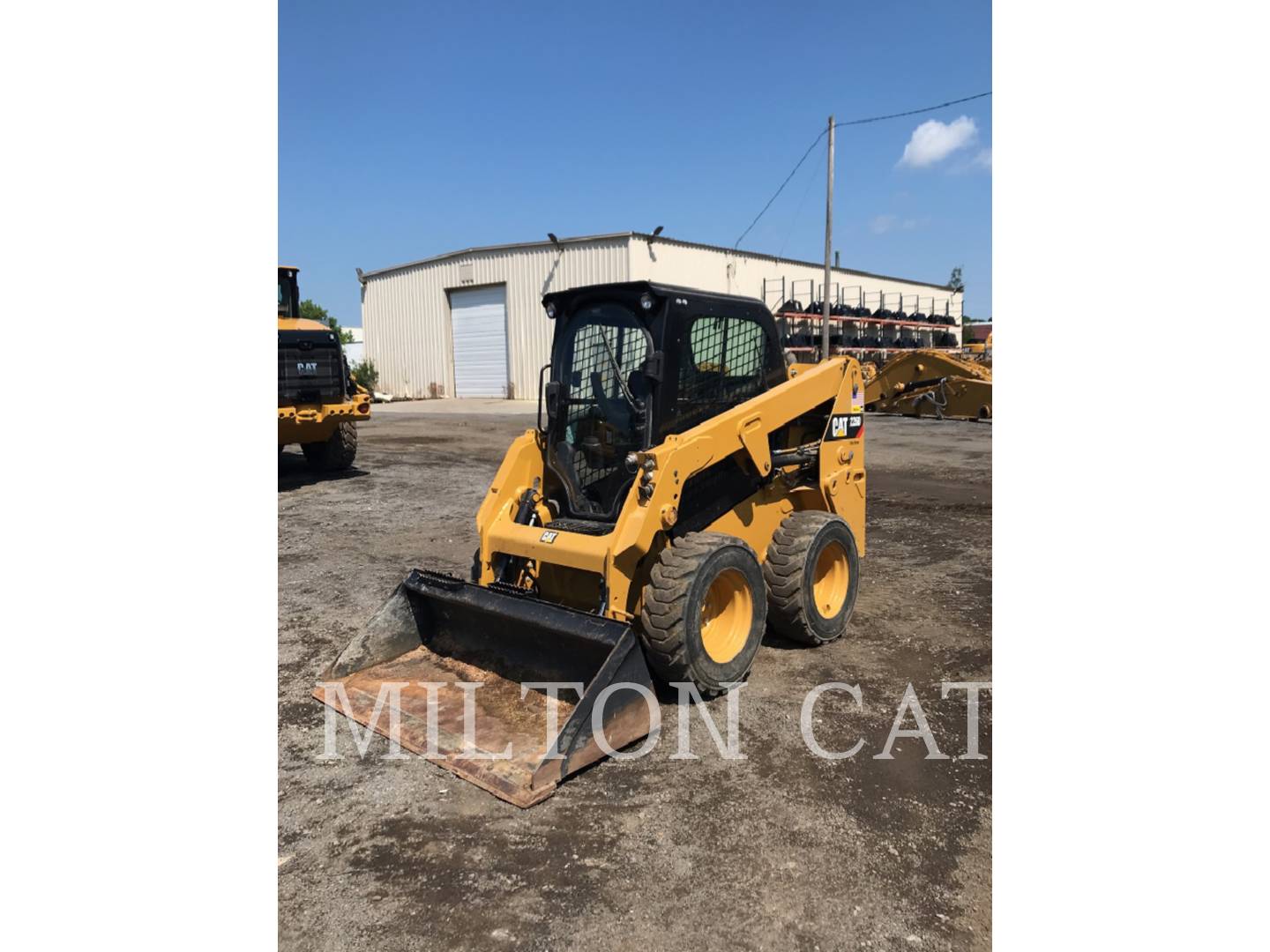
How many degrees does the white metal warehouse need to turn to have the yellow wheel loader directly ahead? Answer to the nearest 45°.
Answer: approximately 45° to its left

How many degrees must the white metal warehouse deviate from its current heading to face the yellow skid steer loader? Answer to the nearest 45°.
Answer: approximately 45° to its left

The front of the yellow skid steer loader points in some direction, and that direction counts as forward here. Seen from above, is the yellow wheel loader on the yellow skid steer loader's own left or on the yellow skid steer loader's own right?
on the yellow skid steer loader's own right

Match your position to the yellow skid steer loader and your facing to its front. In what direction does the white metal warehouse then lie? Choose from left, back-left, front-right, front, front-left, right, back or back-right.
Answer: back-right

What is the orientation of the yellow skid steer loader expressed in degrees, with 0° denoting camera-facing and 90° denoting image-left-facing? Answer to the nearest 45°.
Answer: approximately 45°

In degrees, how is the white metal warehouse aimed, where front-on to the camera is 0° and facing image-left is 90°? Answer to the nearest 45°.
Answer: approximately 45°
